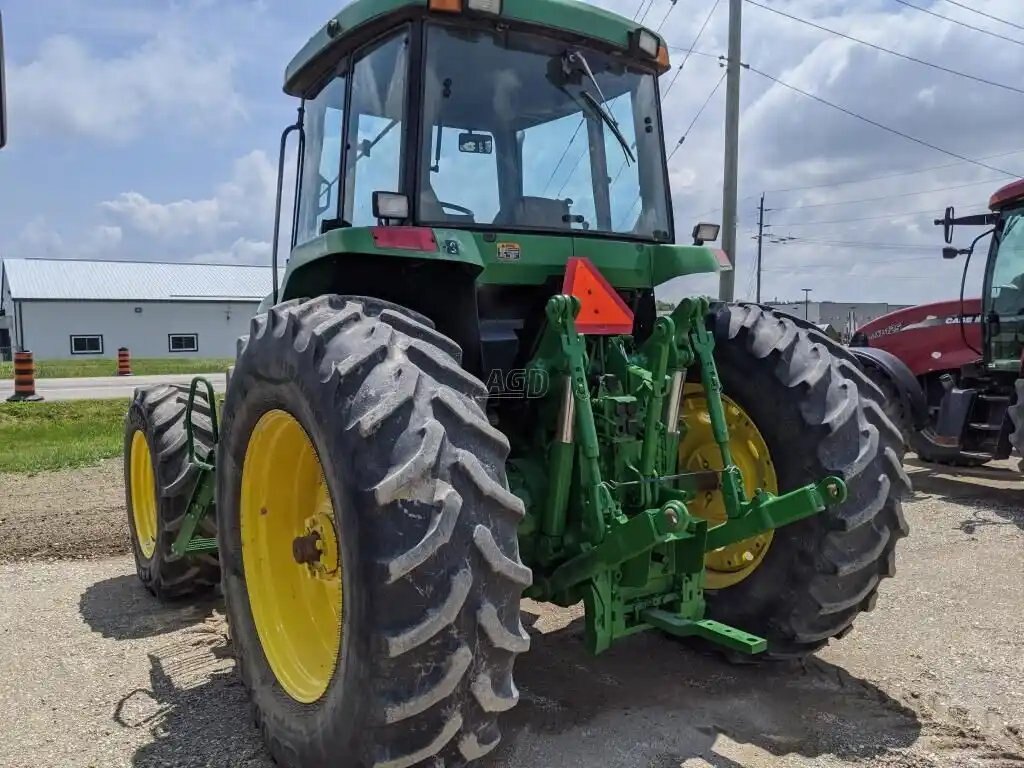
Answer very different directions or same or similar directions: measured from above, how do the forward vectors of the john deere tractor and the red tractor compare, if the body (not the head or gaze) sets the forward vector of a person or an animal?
same or similar directions

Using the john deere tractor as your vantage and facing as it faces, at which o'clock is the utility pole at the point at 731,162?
The utility pole is roughly at 2 o'clock from the john deere tractor.

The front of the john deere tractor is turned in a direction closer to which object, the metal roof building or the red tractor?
the metal roof building

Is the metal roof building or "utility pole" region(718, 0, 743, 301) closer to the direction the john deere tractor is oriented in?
the metal roof building

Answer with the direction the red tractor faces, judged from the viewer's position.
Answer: facing away from the viewer and to the left of the viewer

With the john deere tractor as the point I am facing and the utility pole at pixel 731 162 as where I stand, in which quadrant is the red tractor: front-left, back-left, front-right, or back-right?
front-left

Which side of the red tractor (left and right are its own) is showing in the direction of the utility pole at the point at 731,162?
front

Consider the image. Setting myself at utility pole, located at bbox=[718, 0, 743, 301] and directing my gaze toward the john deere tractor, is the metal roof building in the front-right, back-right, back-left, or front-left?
back-right

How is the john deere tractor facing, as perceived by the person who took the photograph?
facing away from the viewer and to the left of the viewer

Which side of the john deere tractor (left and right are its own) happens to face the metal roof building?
front

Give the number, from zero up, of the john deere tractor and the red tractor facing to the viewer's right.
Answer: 0

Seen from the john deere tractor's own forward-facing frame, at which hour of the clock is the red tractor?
The red tractor is roughly at 3 o'clock from the john deere tractor.

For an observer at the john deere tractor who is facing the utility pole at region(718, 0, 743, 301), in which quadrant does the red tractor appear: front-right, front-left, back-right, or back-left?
front-right

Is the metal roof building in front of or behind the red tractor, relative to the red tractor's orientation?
in front
